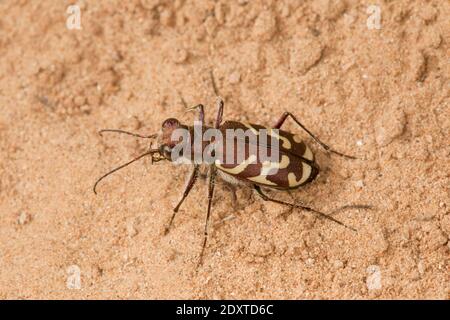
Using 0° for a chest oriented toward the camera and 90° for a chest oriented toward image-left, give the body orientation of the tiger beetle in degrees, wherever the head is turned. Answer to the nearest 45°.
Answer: approximately 90°

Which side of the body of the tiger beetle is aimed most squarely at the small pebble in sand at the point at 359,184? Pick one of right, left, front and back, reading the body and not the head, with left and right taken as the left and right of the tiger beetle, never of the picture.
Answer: back

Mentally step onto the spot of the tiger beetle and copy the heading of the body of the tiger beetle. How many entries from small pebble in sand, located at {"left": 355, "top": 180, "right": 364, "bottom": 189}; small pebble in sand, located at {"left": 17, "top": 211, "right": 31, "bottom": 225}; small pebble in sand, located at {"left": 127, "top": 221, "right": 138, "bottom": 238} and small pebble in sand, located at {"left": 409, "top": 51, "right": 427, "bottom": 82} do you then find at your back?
2
